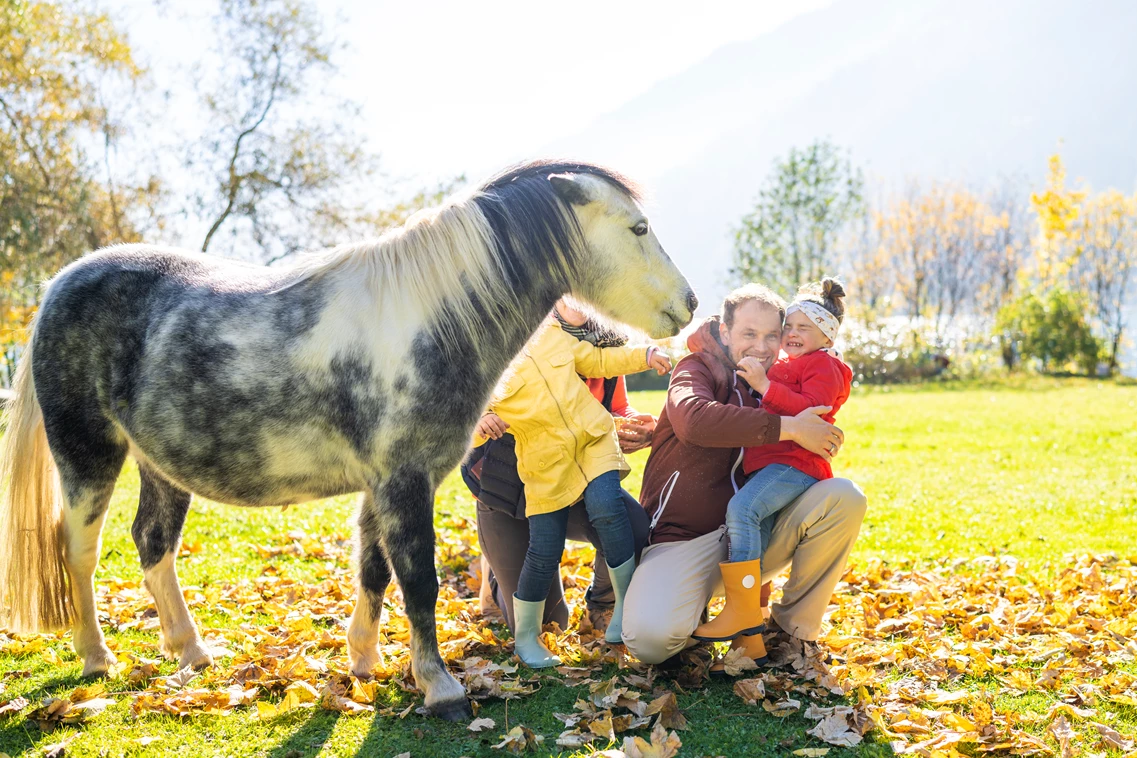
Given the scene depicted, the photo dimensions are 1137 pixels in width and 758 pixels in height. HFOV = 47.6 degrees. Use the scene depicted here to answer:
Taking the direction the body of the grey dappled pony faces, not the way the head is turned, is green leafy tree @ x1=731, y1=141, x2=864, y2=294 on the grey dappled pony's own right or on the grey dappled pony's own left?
on the grey dappled pony's own left

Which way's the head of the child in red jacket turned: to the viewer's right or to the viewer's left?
to the viewer's left

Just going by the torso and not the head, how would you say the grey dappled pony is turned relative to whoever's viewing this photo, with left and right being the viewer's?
facing to the right of the viewer

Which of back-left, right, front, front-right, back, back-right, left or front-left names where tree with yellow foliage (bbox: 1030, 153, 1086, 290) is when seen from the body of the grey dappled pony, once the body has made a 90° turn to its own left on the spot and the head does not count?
front-right

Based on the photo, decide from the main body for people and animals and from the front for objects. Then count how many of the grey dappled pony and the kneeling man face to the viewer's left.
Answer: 0

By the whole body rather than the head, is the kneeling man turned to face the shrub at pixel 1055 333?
no

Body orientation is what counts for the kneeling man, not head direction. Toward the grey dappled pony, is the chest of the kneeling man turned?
no

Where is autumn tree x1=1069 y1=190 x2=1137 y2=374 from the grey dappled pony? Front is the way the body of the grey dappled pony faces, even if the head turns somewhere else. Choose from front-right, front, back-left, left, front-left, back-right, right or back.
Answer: front-left

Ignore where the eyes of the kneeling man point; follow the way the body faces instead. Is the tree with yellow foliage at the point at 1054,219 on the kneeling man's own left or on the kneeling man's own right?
on the kneeling man's own left

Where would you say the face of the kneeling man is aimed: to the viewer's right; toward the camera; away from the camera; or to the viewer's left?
toward the camera

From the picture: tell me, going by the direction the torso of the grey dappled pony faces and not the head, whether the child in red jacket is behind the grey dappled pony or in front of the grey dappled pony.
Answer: in front

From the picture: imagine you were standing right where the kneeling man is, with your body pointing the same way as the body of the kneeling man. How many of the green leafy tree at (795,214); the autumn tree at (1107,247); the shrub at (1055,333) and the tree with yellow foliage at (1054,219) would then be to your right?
0

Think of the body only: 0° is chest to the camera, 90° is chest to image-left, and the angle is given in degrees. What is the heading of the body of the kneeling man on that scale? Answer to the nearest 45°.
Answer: approximately 315°
